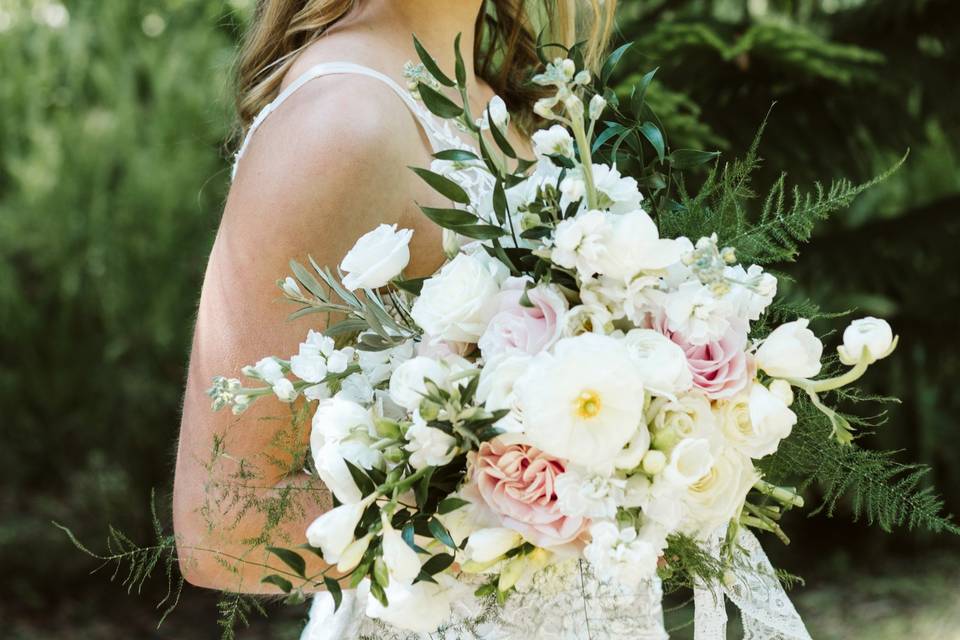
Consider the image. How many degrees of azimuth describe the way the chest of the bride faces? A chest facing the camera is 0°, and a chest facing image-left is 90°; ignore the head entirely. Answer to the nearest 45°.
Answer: approximately 315°
